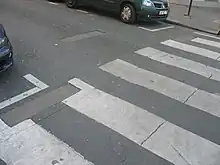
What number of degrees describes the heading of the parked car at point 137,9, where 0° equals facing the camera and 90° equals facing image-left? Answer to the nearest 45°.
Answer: approximately 315°

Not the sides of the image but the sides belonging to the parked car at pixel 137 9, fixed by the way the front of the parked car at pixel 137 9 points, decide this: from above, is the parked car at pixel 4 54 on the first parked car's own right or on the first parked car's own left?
on the first parked car's own right

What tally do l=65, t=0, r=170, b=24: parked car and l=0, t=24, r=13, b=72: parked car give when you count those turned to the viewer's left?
0

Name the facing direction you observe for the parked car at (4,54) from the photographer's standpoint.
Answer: facing the viewer and to the right of the viewer

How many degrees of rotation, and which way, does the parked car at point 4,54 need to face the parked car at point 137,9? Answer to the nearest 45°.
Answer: approximately 90° to its left
